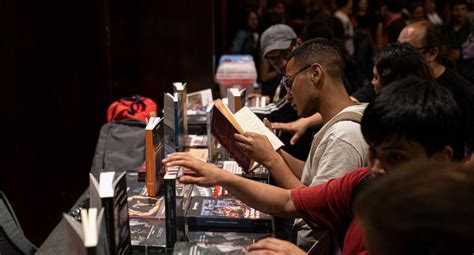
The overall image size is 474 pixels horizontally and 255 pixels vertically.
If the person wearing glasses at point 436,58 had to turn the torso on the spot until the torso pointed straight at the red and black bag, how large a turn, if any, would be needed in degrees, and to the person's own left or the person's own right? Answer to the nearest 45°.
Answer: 0° — they already face it

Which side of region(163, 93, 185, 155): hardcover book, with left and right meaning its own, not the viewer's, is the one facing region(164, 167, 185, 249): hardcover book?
right

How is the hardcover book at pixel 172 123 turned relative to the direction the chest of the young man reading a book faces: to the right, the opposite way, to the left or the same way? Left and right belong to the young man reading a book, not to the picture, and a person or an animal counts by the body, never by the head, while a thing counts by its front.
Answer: the opposite way

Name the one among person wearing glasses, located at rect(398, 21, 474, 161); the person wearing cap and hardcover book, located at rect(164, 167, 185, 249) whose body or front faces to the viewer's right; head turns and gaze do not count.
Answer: the hardcover book

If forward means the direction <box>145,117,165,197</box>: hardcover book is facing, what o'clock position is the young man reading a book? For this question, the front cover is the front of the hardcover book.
The young man reading a book is roughly at 12 o'clock from the hardcover book.

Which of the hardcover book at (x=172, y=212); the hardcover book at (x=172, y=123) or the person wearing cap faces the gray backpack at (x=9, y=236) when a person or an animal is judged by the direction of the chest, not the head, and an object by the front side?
the person wearing cap

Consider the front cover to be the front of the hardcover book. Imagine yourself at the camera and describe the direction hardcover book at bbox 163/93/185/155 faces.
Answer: facing to the right of the viewer

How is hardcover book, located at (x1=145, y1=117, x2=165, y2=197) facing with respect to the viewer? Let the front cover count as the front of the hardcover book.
to the viewer's right

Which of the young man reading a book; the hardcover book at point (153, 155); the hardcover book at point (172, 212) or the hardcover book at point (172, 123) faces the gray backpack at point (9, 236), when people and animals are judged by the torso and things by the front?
the young man reading a book

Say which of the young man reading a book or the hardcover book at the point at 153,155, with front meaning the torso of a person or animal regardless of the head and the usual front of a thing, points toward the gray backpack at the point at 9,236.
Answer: the young man reading a book

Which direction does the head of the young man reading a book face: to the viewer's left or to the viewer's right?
to the viewer's left

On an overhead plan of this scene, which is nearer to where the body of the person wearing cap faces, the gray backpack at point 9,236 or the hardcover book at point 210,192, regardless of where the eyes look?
the gray backpack

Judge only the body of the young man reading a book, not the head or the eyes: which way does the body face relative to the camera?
to the viewer's left

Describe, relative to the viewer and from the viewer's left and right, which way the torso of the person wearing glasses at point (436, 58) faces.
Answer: facing to the left of the viewer

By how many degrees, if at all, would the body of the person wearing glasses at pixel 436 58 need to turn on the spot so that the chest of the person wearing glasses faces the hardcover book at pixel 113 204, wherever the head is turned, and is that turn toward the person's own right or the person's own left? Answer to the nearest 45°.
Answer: approximately 90° to the person's own left

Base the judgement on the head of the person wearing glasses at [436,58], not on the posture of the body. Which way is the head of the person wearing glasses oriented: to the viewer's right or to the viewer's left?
to the viewer's left

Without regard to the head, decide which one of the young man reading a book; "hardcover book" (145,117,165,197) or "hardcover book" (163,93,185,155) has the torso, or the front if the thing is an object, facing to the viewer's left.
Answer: the young man reading a book
